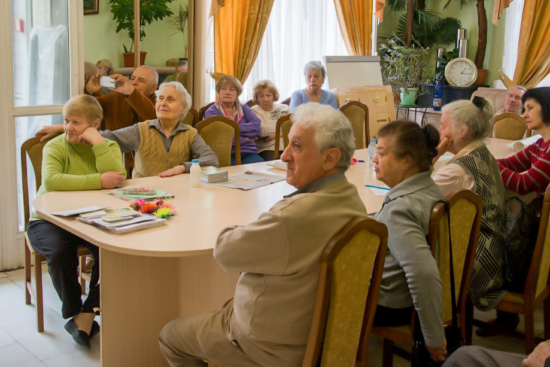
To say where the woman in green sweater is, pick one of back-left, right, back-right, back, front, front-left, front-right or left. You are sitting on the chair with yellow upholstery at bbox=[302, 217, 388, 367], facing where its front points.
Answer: front

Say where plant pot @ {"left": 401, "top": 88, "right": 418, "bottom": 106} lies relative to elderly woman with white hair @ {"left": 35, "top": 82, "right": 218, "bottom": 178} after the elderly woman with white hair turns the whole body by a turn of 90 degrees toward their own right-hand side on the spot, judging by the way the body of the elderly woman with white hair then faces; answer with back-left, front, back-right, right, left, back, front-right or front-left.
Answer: back-right

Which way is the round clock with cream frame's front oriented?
toward the camera

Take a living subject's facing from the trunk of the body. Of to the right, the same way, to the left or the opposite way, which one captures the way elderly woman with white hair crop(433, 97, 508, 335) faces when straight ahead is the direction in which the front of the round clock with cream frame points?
to the right

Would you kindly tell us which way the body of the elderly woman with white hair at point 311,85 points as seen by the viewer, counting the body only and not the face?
toward the camera

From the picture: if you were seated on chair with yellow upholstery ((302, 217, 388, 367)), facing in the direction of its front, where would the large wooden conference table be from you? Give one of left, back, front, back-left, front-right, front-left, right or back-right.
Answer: front

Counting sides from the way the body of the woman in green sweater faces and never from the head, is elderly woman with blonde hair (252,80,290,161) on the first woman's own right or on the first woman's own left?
on the first woman's own left

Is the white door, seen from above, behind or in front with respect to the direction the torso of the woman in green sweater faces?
behind

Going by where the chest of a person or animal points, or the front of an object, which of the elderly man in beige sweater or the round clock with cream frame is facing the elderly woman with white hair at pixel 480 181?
the round clock with cream frame

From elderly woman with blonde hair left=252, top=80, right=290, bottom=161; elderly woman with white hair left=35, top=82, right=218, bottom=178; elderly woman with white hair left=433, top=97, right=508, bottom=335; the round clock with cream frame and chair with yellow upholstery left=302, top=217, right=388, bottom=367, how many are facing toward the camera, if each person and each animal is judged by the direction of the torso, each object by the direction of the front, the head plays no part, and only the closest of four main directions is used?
3

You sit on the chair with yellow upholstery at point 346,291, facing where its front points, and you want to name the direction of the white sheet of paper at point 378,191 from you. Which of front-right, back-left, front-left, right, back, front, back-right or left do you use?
front-right

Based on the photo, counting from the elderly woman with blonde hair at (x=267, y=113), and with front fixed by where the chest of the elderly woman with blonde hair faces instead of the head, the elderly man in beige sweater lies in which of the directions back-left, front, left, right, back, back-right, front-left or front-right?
front

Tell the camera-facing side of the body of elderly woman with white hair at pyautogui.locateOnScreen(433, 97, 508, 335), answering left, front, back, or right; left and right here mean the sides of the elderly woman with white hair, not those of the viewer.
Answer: left
